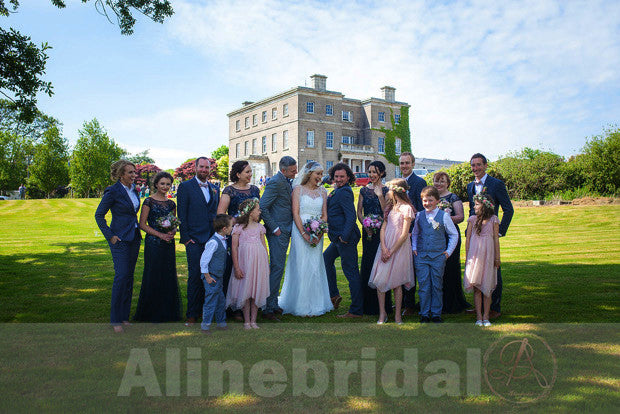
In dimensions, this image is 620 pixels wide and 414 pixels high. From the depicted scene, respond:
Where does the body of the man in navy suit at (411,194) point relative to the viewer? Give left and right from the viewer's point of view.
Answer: facing the viewer and to the left of the viewer

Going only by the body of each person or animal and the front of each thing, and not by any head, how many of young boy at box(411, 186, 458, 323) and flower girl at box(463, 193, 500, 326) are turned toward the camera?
2

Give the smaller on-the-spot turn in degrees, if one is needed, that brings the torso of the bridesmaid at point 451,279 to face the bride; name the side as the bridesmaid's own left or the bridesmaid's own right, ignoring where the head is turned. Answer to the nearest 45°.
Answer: approximately 45° to the bridesmaid's own right

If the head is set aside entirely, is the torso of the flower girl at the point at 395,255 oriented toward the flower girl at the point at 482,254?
no

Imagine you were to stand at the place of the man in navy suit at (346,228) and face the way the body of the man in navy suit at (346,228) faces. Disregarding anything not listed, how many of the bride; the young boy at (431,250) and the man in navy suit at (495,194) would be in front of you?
1

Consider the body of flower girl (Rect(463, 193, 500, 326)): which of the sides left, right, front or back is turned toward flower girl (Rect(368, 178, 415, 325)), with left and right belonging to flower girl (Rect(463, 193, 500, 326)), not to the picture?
right

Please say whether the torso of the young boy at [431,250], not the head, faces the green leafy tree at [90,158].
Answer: no

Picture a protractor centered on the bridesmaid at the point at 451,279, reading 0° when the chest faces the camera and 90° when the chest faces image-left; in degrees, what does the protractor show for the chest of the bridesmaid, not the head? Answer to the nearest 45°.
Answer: approximately 45°

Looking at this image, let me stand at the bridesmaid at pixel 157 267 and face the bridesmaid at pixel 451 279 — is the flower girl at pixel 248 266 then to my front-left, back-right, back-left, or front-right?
front-right

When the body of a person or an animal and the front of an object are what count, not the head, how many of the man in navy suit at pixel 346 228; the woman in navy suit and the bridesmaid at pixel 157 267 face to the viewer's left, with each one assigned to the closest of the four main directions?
1

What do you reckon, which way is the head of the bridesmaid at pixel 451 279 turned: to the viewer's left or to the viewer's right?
to the viewer's left

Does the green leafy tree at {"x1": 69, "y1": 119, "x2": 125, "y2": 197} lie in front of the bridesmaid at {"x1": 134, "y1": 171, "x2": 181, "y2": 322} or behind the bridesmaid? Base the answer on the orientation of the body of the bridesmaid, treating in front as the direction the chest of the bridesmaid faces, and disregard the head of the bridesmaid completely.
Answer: behind

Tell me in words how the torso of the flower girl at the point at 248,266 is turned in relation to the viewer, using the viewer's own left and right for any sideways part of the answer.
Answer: facing the viewer and to the right of the viewer

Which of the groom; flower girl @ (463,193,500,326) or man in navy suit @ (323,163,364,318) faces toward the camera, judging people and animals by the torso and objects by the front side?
the flower girl

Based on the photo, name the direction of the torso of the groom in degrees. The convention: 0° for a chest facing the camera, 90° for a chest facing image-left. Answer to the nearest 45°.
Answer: approximately 270°

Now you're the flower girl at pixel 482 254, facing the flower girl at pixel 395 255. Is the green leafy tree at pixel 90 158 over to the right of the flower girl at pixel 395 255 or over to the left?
right

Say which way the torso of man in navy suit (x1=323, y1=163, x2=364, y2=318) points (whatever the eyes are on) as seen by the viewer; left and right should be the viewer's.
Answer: facing to the left of the viewer
